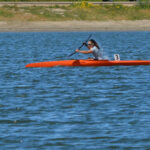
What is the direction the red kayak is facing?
to the viewer's left
